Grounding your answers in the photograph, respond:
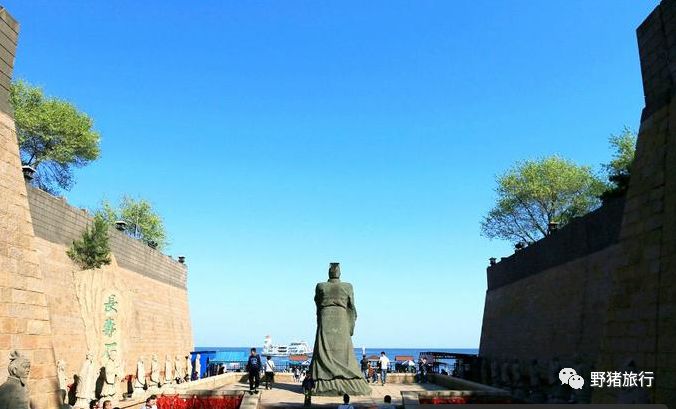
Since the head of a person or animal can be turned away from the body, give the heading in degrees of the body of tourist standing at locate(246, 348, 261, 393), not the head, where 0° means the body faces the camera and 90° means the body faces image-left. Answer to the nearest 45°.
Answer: approximately 0°

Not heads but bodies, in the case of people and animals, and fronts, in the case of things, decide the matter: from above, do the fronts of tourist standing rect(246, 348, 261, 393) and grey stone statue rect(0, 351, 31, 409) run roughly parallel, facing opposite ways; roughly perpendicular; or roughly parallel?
roughly perpendicular

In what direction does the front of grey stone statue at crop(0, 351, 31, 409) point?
to the viewer's right

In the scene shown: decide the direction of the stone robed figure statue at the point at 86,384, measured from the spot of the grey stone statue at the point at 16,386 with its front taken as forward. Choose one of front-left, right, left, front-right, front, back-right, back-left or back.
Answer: left

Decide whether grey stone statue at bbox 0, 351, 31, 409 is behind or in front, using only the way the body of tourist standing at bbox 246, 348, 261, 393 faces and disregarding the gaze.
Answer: in front

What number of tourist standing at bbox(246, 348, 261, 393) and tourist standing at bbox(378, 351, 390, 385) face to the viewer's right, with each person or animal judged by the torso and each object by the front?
0

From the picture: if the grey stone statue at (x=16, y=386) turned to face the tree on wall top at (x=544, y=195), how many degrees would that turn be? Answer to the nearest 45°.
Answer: approximately 45° to its left

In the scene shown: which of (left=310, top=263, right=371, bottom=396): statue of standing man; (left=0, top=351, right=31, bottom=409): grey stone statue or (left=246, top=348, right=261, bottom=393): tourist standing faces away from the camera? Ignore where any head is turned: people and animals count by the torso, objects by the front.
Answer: the statue of standing man

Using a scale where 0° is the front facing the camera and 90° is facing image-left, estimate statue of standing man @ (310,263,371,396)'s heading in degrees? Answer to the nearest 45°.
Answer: approximately 180°
